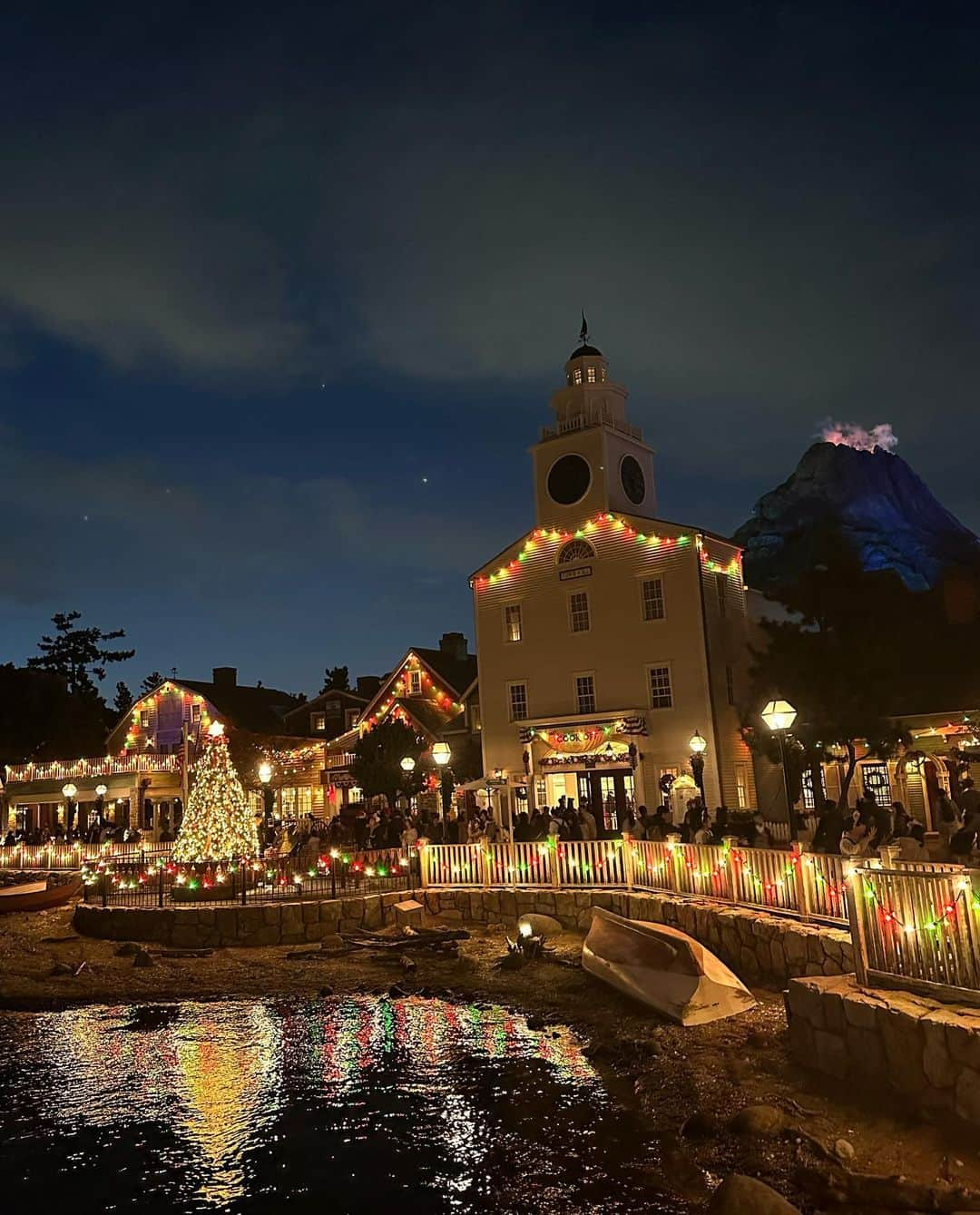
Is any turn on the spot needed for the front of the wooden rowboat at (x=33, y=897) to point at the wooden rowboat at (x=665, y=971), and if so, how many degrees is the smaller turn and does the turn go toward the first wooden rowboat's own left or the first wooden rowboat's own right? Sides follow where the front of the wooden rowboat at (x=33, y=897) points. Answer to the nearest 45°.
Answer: approximately 45° to the first wooden rowboat's own right

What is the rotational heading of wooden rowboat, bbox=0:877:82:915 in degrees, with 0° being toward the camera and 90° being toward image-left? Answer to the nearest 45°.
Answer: approximately 270°

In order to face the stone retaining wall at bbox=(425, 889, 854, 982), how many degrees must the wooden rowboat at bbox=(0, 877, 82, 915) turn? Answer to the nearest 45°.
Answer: approximately 45° to its right

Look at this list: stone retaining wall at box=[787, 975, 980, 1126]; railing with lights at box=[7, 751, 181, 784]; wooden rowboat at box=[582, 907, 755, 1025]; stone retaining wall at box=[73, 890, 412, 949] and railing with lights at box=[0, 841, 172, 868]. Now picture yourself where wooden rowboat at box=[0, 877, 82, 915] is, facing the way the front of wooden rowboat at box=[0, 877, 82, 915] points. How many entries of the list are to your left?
2

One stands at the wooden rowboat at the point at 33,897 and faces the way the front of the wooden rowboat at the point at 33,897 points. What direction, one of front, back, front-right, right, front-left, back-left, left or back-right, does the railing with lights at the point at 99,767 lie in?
left

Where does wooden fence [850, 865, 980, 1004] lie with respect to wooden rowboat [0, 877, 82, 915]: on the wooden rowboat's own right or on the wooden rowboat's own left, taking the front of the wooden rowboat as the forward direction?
on the wooden rowboat's own right

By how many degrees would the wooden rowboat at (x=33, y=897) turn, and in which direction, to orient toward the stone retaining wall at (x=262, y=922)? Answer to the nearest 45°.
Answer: approximately 45° to its right

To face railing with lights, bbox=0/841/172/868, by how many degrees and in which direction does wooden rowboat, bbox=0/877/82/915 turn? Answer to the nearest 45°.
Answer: approximately 90° to its left
